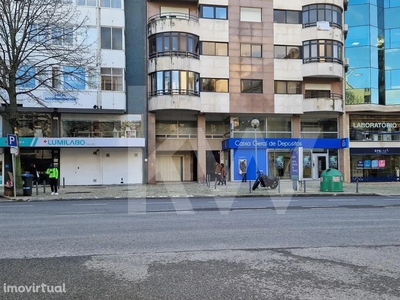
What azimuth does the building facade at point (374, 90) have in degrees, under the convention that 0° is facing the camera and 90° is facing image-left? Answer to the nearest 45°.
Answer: approximately 0°

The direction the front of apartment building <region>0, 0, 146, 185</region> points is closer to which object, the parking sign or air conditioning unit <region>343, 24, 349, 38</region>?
the parking sign

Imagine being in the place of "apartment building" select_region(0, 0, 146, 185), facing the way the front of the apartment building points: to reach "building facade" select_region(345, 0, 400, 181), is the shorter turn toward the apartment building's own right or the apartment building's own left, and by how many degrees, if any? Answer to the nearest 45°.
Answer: approximately 90° to the apartment building's own left

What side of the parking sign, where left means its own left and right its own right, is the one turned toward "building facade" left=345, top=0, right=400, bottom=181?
left

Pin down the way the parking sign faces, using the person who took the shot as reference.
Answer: facing the viewer

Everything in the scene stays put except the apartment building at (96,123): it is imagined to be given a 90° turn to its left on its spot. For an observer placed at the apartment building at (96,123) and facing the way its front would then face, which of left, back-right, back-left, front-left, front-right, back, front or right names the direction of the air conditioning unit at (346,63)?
front

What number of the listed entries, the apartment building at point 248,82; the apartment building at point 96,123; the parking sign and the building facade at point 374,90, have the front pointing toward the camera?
4

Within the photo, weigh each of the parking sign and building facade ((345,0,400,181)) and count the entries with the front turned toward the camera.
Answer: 2

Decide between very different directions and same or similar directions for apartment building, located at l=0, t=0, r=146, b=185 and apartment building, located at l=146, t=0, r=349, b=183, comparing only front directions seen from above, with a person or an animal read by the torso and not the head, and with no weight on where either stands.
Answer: same or similar directions

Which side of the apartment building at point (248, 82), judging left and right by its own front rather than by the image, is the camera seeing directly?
front

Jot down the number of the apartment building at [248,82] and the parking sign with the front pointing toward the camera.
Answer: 2

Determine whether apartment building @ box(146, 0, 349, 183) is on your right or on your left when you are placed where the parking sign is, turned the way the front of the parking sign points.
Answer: on your left

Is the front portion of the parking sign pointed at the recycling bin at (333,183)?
no

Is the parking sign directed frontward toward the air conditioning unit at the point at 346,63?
no

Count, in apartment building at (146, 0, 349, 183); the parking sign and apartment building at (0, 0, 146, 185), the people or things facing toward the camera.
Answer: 3

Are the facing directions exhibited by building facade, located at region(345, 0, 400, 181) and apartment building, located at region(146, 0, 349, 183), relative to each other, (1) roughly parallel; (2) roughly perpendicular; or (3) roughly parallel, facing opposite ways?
roughly parallel
